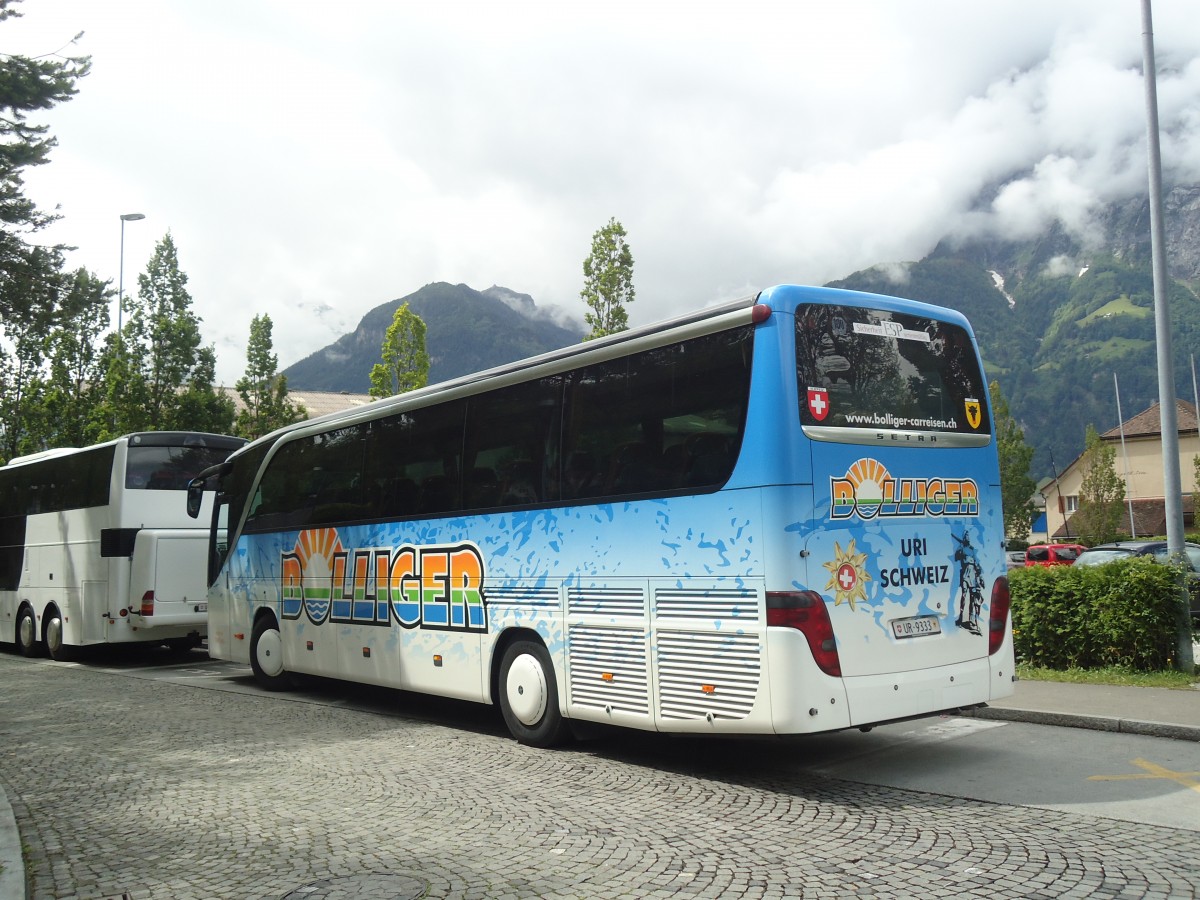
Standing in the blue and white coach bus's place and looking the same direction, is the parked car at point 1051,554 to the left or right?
on its right

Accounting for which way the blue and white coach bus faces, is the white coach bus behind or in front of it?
in front

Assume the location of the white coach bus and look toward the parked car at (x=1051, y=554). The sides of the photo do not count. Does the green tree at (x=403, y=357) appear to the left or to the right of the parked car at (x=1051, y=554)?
left

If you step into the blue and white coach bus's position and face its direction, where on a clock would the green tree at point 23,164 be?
The green tree is roughly at 12 o'clock from the blue and white coach bus.

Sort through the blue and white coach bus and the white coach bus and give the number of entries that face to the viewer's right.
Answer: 0

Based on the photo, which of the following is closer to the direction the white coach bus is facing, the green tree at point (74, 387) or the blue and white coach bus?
the green tree

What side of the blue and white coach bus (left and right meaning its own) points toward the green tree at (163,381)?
front

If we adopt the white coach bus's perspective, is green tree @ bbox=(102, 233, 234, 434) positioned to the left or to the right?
on its right

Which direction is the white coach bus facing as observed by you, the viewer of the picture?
facing away from the viewer and to the left of the viewer

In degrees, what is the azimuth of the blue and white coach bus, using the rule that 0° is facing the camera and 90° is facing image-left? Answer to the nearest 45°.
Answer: approximately 135°

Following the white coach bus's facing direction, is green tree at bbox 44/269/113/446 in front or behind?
in front

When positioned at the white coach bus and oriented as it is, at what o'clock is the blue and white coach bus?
The blue and white coach bus is roughly at 7 o'clock from the white coach bus.
